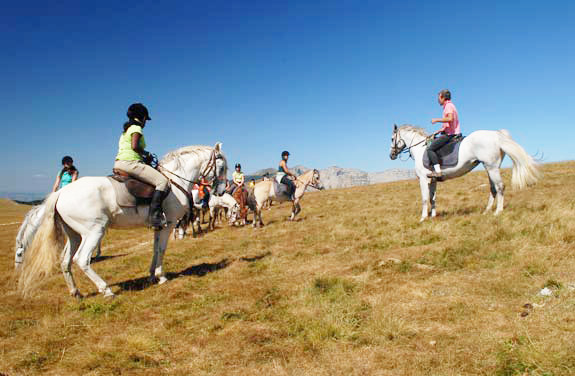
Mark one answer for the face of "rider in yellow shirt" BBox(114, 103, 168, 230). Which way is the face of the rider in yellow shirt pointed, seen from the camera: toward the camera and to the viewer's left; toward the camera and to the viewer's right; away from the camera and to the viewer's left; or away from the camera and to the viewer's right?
away from the camera and to the viewer's right

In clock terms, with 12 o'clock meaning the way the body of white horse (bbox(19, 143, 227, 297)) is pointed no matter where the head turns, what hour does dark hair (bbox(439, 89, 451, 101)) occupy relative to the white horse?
The dark hair is roughly at 12 o'clock from the white horse.

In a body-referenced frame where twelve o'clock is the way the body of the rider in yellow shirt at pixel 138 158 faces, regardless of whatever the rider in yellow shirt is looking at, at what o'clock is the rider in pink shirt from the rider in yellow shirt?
The rider in pink shirt is roughly at 12 o'clock from the rider in yellow shirt.

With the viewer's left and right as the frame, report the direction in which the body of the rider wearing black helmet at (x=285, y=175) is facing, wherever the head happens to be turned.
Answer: facing to the right of the viewer

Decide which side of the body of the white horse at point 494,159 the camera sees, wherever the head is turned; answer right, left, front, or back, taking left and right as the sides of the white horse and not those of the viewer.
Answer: left

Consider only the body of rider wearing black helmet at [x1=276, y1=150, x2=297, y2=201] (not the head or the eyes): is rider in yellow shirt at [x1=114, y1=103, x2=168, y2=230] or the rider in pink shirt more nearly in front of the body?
the rider in pink shirt

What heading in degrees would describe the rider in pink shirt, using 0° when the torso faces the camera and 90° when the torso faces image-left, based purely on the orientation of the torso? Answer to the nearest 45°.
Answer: approximately 90°

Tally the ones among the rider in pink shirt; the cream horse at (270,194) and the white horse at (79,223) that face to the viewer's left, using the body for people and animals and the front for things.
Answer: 1

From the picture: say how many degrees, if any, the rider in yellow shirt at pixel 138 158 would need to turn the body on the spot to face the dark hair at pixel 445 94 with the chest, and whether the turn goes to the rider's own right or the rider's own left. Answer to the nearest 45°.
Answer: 0° — they already face it

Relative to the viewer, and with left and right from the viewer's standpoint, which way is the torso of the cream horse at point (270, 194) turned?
facing to the right of the viewer

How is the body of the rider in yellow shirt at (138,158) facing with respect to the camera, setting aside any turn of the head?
to the viewer's right

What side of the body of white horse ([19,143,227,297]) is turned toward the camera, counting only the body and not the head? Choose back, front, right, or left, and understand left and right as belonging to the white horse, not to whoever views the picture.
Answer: right
